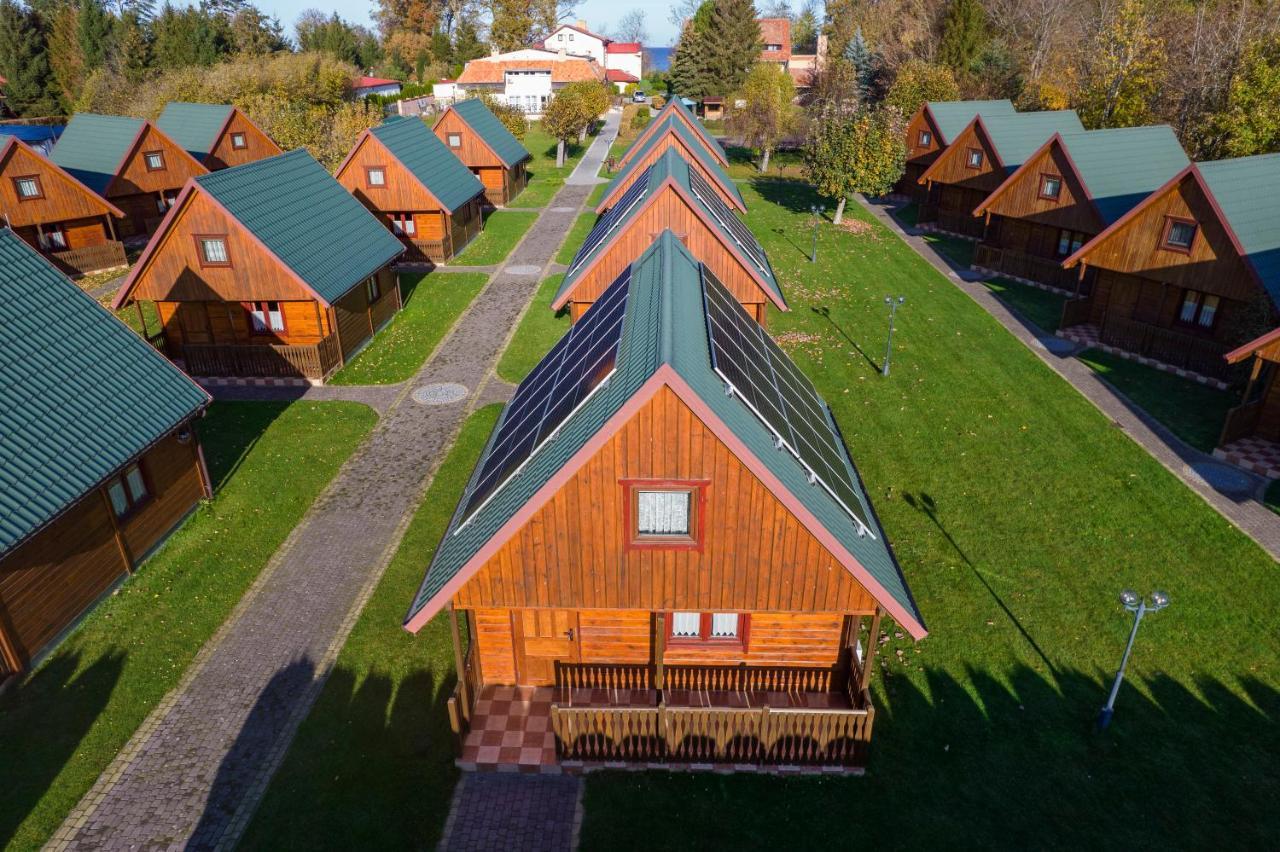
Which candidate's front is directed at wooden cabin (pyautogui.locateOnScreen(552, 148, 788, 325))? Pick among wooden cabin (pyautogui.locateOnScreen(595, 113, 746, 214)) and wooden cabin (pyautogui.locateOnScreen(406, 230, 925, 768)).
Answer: wooden cabin (pyautogui.locateOnScreen(595, 113, 746, 214))

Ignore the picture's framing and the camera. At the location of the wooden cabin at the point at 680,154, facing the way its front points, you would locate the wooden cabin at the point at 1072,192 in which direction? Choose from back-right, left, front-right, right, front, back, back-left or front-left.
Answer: left

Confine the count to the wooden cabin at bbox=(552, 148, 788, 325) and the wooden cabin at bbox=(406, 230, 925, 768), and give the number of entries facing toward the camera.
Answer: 2

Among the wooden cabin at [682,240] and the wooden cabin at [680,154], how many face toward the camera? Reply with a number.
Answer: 2

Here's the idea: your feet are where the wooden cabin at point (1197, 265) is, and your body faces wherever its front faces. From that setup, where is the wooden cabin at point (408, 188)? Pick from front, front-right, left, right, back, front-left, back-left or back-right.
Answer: front-right

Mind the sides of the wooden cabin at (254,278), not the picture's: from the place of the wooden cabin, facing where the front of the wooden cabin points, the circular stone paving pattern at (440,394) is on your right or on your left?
on your left

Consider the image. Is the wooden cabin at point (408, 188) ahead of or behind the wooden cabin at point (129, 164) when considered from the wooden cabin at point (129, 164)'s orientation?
ahead

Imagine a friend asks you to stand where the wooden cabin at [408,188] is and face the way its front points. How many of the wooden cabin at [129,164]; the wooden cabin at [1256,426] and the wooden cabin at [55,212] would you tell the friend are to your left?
1

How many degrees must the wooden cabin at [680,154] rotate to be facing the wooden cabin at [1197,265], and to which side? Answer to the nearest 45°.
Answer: approximately 45° to its left
